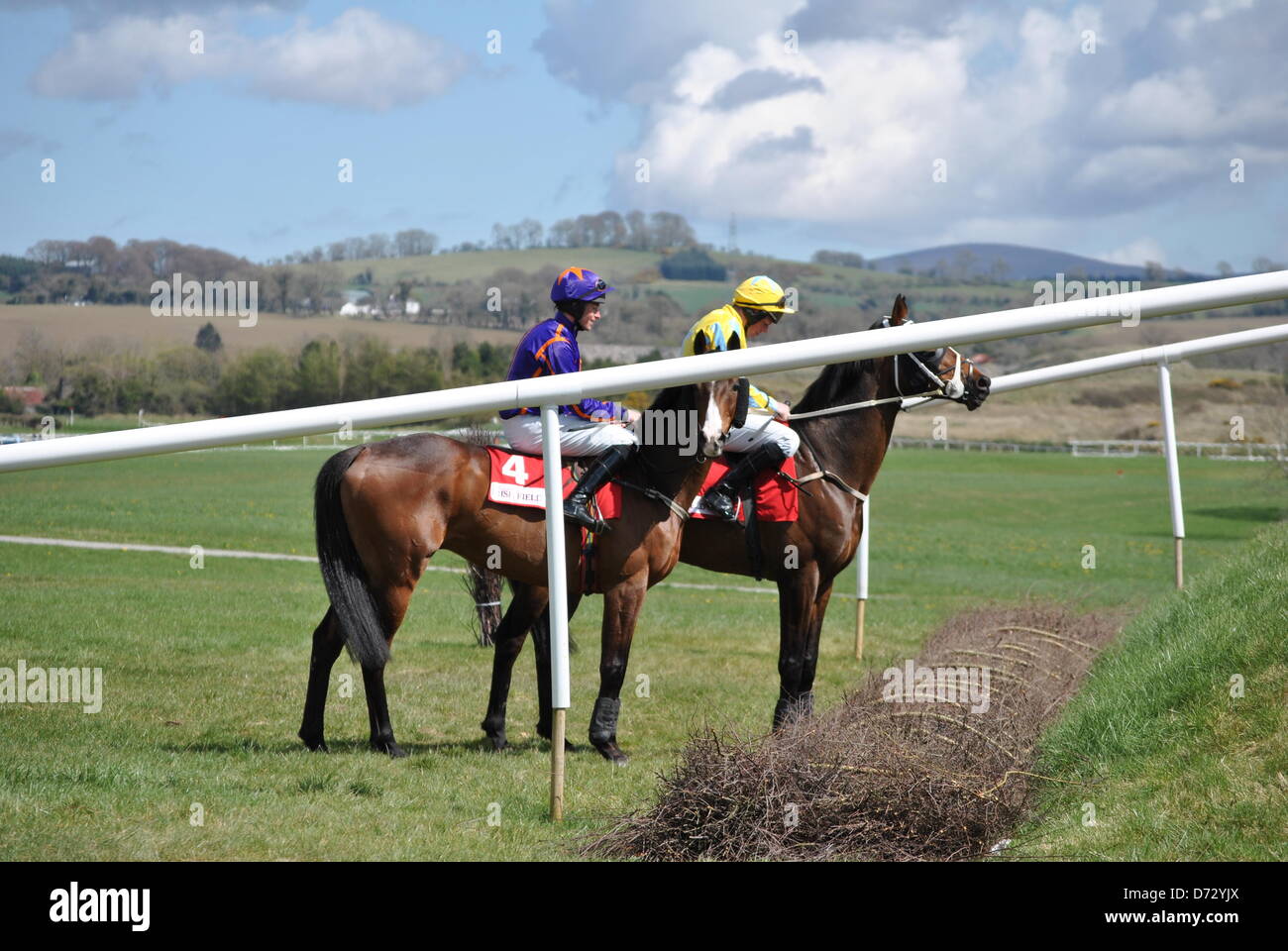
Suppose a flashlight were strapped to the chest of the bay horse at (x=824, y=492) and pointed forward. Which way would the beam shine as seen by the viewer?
to the viewer's right

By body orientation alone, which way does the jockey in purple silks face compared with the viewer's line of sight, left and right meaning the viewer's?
facing to the right of the viewer

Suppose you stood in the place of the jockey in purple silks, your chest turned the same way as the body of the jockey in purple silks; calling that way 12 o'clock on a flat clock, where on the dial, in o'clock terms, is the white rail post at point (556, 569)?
The white rail post is roughly at 3 o'clock from the jockey in purple silks.

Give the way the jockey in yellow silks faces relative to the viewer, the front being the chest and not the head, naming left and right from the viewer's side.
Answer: facing to the right of the viewer

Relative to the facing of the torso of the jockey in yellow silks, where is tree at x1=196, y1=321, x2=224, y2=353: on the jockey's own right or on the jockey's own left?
on the jockey's own left

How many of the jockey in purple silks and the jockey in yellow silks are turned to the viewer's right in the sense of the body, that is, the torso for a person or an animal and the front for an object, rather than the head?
2

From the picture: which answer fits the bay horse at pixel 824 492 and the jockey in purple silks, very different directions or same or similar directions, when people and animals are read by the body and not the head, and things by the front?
same or similar directions

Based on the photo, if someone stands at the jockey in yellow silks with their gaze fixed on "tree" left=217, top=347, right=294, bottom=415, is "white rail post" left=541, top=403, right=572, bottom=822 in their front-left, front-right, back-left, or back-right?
back-left

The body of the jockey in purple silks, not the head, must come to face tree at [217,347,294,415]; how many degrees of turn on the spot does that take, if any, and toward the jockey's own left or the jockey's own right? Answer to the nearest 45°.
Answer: approximately 90° to the jockey's own left

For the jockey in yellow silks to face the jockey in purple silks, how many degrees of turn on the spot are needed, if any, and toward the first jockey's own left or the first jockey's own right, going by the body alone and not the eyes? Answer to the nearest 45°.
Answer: approximately 135° to the first jockey's own right

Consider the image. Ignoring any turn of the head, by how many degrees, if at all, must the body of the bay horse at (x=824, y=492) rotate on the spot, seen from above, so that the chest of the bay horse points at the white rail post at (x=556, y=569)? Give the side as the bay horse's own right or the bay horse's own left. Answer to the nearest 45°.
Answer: approximately 90° to the bay horse's own right

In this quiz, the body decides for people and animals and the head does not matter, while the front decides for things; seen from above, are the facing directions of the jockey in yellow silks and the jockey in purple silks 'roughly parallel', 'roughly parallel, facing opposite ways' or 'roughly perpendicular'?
roughly parallel

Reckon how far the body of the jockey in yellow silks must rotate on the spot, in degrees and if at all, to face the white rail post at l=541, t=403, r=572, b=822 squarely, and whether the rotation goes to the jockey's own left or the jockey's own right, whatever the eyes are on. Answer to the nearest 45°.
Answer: approximately 90° to the jockey's own right

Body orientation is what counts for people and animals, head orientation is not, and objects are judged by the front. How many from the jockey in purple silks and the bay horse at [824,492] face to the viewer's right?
2
